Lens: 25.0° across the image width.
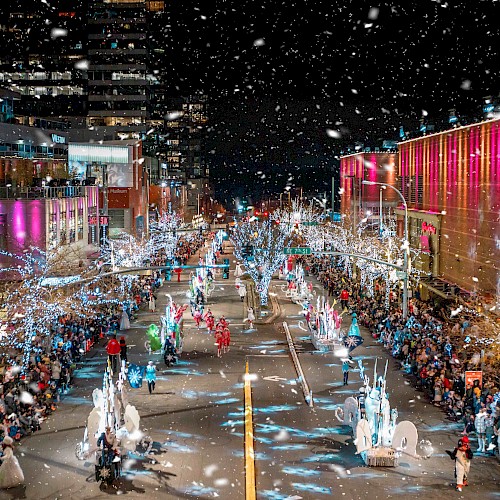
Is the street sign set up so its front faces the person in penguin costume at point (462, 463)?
yes

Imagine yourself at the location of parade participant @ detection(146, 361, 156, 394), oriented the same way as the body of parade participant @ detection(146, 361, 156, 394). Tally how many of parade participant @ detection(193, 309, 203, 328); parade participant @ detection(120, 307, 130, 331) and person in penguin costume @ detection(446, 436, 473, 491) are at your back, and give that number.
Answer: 2

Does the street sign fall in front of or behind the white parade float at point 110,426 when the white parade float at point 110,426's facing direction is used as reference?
behind

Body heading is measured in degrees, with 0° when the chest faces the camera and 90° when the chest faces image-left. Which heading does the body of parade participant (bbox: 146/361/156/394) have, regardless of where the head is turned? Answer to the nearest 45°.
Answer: approximately 0°

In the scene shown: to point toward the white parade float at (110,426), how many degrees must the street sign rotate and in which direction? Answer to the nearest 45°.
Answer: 0° — it already faces it

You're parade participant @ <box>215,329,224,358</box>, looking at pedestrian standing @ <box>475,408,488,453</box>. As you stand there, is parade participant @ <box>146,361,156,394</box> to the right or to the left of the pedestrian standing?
right

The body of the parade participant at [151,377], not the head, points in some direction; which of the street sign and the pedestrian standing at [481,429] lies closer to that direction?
the pedestrian standing

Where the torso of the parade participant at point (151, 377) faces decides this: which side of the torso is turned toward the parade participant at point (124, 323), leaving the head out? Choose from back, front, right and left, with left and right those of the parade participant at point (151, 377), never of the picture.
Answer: back

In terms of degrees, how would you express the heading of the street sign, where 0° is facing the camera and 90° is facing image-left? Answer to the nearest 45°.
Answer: approximately 0°
